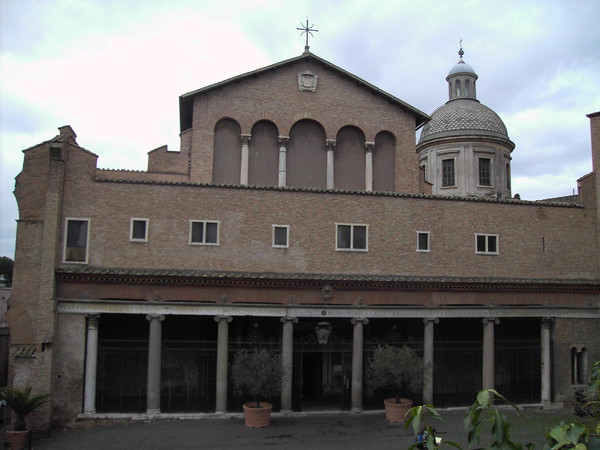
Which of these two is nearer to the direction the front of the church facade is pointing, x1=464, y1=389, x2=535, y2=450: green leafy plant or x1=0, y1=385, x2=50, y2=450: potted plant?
the green leafy plant

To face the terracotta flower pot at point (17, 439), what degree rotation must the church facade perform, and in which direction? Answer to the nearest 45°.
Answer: approximately 45° to its right

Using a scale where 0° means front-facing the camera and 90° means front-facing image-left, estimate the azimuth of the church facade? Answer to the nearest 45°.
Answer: approximately 0°

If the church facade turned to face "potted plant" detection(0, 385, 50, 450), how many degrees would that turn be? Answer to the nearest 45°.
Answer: approximately 45° to its right

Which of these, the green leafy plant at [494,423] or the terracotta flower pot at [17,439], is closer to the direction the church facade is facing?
the green leafy plant
